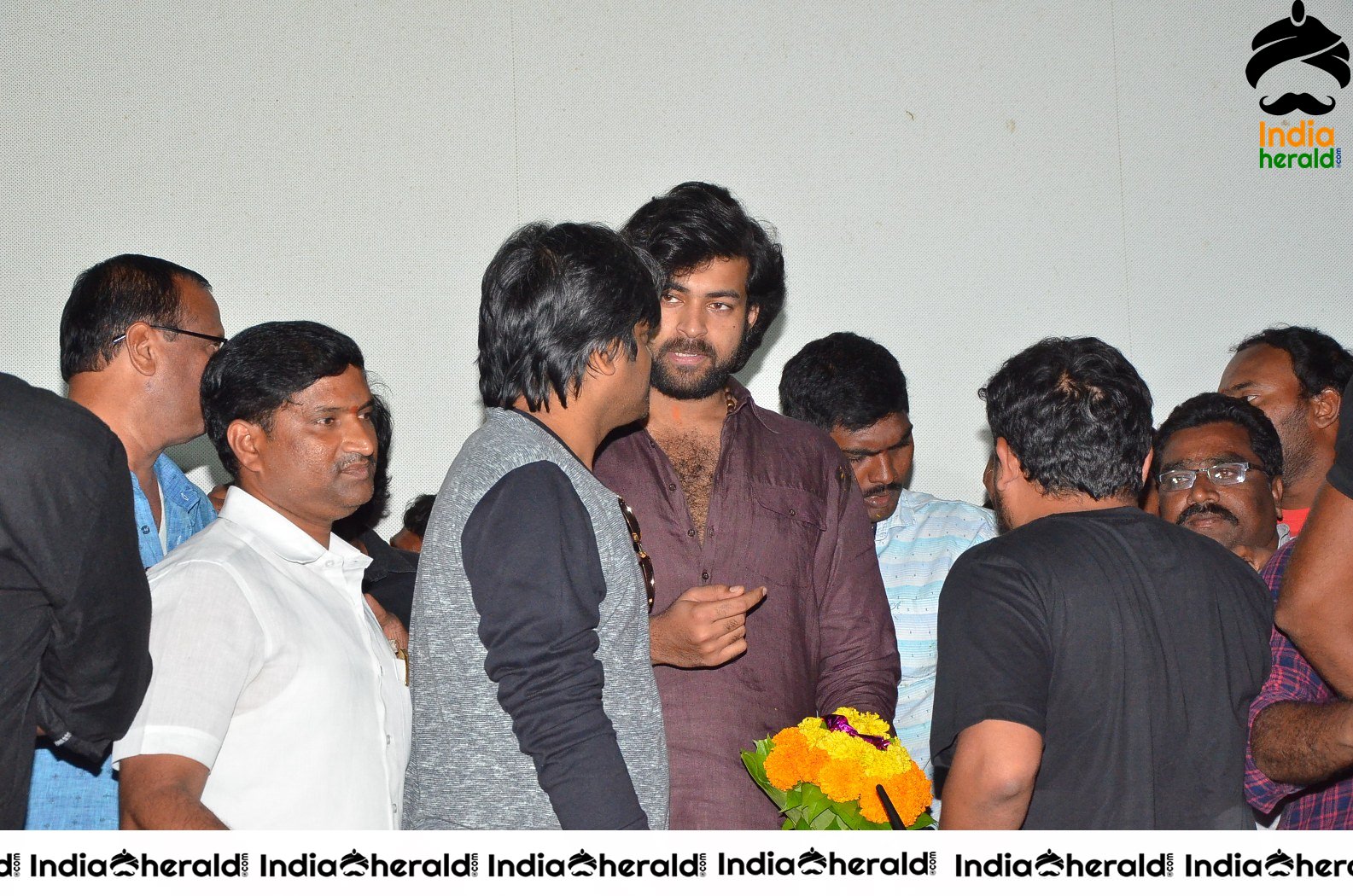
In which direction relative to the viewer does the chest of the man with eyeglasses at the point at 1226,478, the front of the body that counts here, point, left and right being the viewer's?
facing the viewer and to the left of the viewer

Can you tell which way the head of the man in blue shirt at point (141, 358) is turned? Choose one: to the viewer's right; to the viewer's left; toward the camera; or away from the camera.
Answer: to the viewer's right

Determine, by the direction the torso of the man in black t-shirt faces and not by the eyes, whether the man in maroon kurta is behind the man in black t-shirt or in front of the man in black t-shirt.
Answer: in front

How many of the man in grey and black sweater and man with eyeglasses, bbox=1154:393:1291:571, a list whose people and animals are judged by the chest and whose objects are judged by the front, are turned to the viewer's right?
1

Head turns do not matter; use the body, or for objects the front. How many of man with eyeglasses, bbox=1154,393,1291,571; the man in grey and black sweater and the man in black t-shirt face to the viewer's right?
1

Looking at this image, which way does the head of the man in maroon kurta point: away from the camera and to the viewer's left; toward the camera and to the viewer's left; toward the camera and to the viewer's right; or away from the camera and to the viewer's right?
toward the camera and to the viewer's left

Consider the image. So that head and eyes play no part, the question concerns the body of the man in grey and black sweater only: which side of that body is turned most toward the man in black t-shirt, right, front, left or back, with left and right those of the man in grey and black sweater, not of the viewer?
front

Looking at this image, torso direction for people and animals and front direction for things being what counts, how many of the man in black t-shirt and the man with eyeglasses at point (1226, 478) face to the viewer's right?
0

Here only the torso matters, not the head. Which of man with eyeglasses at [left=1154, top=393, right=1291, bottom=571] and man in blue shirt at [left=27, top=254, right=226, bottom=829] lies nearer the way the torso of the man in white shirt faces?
the man with eyeglasses

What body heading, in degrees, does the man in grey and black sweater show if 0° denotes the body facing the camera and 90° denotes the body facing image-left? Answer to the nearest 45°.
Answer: approximately 270°

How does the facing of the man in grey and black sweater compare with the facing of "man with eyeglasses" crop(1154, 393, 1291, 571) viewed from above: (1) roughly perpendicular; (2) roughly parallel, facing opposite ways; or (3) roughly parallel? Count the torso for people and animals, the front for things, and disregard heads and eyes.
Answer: roughly perpendicular

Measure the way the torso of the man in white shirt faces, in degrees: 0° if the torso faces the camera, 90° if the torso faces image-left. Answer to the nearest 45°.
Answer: approximately 315°

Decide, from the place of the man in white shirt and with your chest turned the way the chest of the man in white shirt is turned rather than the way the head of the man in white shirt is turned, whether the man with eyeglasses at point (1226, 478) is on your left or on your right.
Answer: on your left

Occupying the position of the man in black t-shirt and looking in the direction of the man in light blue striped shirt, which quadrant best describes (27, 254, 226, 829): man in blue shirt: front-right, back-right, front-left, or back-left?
front-left
